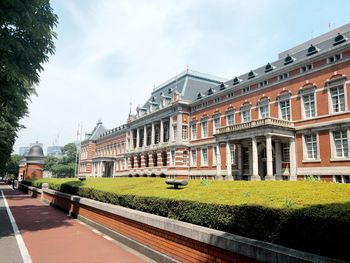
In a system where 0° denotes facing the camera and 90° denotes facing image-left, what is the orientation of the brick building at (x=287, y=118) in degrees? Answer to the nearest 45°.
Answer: approximately 45°

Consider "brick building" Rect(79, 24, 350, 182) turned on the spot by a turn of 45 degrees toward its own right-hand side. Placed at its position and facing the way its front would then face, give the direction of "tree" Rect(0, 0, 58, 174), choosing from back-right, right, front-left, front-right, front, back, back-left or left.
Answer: front-left
